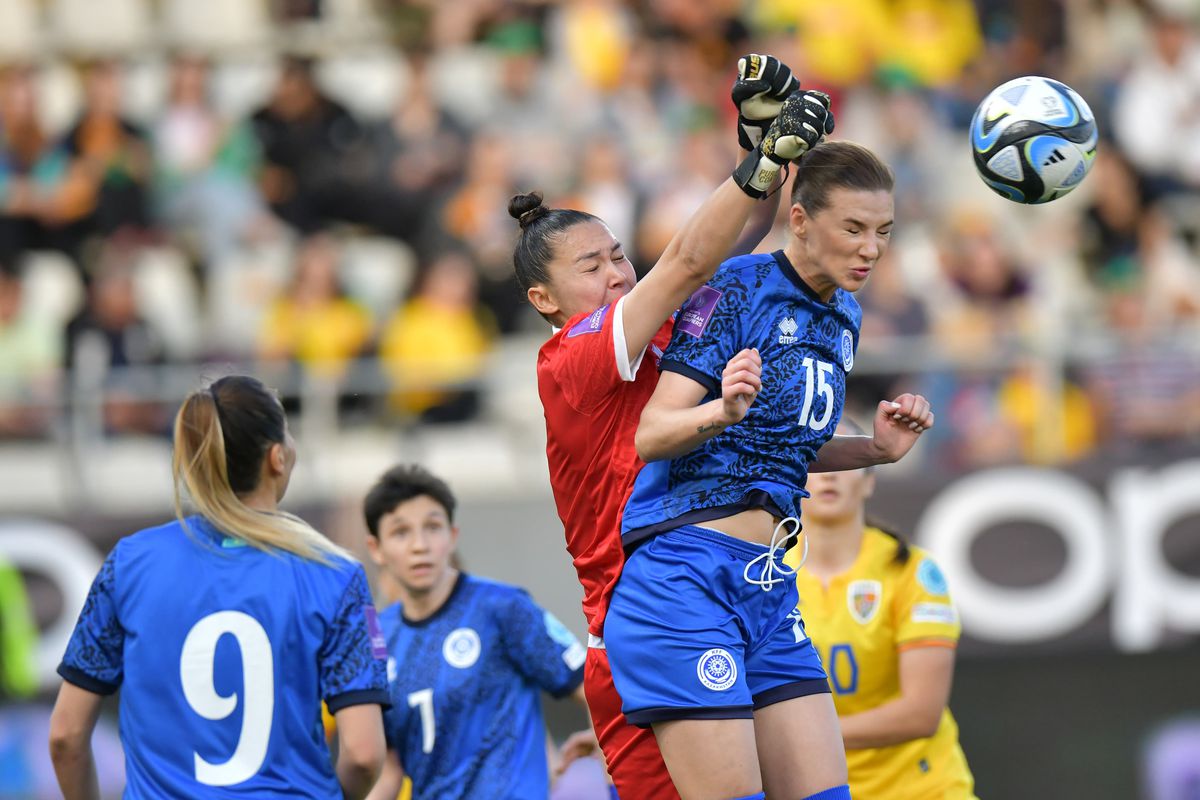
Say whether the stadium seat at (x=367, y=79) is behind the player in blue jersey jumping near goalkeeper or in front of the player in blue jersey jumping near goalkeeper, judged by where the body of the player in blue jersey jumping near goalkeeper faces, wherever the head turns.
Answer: behind

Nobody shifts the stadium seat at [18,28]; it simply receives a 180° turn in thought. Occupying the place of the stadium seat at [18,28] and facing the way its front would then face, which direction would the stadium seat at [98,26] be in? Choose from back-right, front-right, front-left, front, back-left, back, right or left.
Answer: right

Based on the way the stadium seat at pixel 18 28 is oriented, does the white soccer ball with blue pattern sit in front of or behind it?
in front

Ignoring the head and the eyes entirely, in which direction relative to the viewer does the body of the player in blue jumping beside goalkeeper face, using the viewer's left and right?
facing the viewer and to the right of the viewer

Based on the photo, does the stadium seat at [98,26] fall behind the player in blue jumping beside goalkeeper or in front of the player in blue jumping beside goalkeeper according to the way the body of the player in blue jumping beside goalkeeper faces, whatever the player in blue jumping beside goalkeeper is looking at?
behind

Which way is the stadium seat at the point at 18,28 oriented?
toward the camera

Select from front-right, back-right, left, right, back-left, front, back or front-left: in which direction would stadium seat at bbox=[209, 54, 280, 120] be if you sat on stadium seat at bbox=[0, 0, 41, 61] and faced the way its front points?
front-left

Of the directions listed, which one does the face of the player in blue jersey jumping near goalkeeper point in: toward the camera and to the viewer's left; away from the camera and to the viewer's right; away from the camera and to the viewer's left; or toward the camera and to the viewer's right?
toward the camera and to the viewer's right

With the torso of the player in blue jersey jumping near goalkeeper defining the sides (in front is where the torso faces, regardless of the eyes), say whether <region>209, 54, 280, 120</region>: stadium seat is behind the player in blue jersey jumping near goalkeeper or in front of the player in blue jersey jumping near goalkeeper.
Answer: behind

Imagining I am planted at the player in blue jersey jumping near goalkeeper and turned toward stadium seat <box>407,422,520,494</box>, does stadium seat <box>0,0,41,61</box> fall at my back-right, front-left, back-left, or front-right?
front-left

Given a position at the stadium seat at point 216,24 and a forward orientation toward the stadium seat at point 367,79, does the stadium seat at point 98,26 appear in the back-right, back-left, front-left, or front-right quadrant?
back-right

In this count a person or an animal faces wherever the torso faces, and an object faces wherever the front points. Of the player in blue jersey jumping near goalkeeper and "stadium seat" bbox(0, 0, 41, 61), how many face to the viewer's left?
0

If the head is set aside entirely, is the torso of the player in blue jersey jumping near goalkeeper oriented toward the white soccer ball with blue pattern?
no

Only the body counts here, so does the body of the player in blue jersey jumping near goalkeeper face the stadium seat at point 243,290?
no

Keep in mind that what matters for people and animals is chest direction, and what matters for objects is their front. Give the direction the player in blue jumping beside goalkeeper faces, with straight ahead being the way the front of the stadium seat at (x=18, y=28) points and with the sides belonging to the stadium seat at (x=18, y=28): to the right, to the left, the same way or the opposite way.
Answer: the same way

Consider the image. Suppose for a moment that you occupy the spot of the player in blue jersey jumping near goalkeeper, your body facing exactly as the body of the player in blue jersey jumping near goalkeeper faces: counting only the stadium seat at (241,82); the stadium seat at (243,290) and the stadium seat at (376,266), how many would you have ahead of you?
0

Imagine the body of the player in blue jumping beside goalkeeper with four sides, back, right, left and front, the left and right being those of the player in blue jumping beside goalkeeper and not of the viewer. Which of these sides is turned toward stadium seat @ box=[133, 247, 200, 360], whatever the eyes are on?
back
